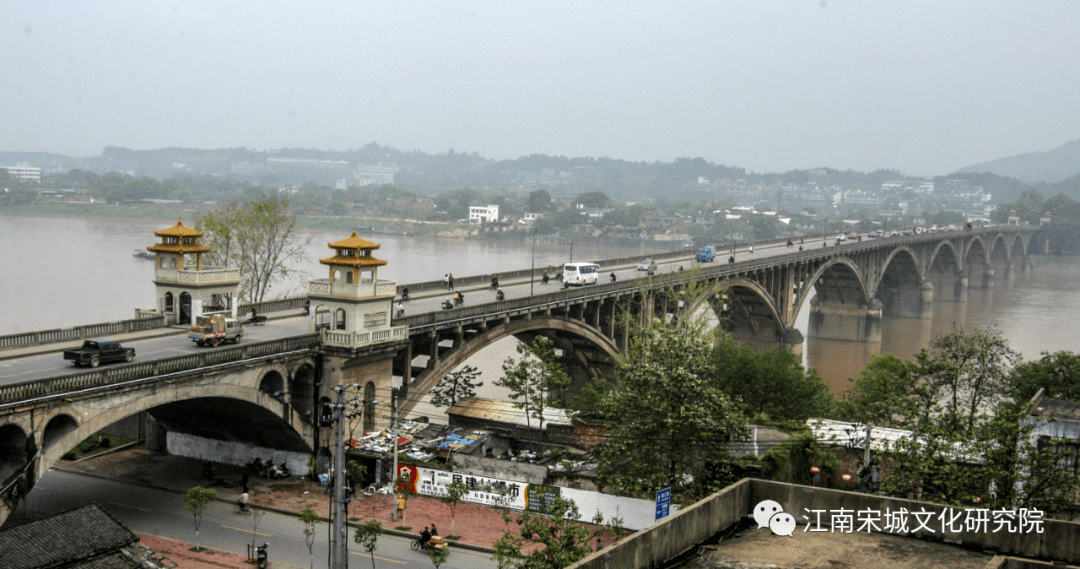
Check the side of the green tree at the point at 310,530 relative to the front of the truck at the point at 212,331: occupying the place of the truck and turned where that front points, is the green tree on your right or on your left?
on your right

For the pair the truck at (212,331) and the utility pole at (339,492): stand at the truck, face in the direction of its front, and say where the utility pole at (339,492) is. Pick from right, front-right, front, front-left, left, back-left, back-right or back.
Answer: back-right
